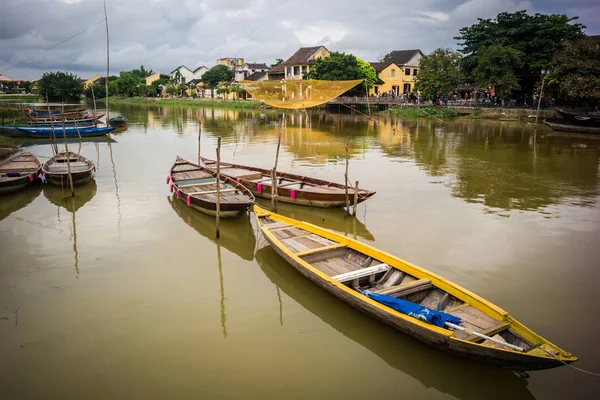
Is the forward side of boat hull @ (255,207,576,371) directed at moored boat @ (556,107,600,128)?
no

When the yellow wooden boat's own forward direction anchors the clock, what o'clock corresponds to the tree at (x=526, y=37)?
The tree is roughly at 8 o'clock from the yellow wooden boat.

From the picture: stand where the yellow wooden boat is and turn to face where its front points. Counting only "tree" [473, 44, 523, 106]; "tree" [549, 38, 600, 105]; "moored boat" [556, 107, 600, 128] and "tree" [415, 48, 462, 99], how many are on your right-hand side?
0

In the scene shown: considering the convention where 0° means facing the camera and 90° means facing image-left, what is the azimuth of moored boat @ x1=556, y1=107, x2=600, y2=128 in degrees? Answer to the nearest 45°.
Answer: approximately 90°

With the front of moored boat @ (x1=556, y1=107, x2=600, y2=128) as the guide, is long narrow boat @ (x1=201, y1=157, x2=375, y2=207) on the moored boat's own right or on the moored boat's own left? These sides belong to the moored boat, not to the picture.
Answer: on the moored boat's own left

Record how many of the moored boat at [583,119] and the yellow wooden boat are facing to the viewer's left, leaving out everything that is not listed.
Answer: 1

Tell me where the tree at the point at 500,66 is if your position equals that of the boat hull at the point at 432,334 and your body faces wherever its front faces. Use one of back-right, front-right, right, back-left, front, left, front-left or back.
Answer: back-left

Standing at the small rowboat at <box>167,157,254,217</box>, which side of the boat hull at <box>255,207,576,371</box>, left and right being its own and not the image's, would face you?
back

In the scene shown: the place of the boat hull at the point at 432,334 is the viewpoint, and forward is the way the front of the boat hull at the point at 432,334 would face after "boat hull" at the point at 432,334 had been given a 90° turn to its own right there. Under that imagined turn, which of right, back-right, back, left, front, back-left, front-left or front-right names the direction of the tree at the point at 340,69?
back-right

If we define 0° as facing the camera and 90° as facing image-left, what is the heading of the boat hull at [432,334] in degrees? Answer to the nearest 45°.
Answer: approximately 315°

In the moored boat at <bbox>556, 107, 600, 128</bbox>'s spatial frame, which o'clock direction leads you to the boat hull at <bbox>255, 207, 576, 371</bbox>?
The boat hull is roughly at 9 o'clock from the moored boat.

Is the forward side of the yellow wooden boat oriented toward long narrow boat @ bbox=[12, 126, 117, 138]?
no

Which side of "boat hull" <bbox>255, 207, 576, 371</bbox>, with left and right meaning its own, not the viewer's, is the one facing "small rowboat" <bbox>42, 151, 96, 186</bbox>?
back

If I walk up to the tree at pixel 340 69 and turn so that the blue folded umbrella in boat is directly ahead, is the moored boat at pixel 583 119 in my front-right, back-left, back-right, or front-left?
front-left

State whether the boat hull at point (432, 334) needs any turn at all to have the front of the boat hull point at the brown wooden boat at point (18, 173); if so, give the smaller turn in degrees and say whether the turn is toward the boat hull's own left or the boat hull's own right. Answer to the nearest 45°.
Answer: approximately 180°

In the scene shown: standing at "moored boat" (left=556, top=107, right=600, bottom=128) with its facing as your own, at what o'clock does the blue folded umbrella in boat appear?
The blue folded umbrella in boat is roughly at 9 o'clock from the moored boat.

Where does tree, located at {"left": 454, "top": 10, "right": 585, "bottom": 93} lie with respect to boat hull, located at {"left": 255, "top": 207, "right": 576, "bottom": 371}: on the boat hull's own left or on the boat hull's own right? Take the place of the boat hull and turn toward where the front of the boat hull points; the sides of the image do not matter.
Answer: on the boat hull's own left
